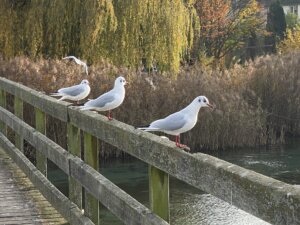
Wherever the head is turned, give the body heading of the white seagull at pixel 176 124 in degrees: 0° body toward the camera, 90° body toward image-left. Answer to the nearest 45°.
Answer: approximately 270°

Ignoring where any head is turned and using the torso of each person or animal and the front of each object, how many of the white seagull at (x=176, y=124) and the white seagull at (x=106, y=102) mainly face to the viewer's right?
2

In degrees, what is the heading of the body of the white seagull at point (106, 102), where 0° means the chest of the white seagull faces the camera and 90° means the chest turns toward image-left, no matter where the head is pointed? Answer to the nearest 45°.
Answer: approximately 270°

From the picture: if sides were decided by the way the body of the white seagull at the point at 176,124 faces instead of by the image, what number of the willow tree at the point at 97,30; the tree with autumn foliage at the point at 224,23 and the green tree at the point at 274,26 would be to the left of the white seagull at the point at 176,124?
3

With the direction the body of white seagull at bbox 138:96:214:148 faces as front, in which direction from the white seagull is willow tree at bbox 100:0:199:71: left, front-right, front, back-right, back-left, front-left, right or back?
left

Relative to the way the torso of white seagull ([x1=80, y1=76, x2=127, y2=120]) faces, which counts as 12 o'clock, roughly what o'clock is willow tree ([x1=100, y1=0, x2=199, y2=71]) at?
The willow tree is roughly at 9 o'clock from the white seagull.

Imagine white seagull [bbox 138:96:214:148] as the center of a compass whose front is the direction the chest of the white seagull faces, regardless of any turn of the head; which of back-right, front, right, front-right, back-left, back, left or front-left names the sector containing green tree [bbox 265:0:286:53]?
left

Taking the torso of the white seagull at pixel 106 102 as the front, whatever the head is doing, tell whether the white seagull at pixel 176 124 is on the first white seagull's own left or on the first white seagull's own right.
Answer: on the first white seagull's own right
